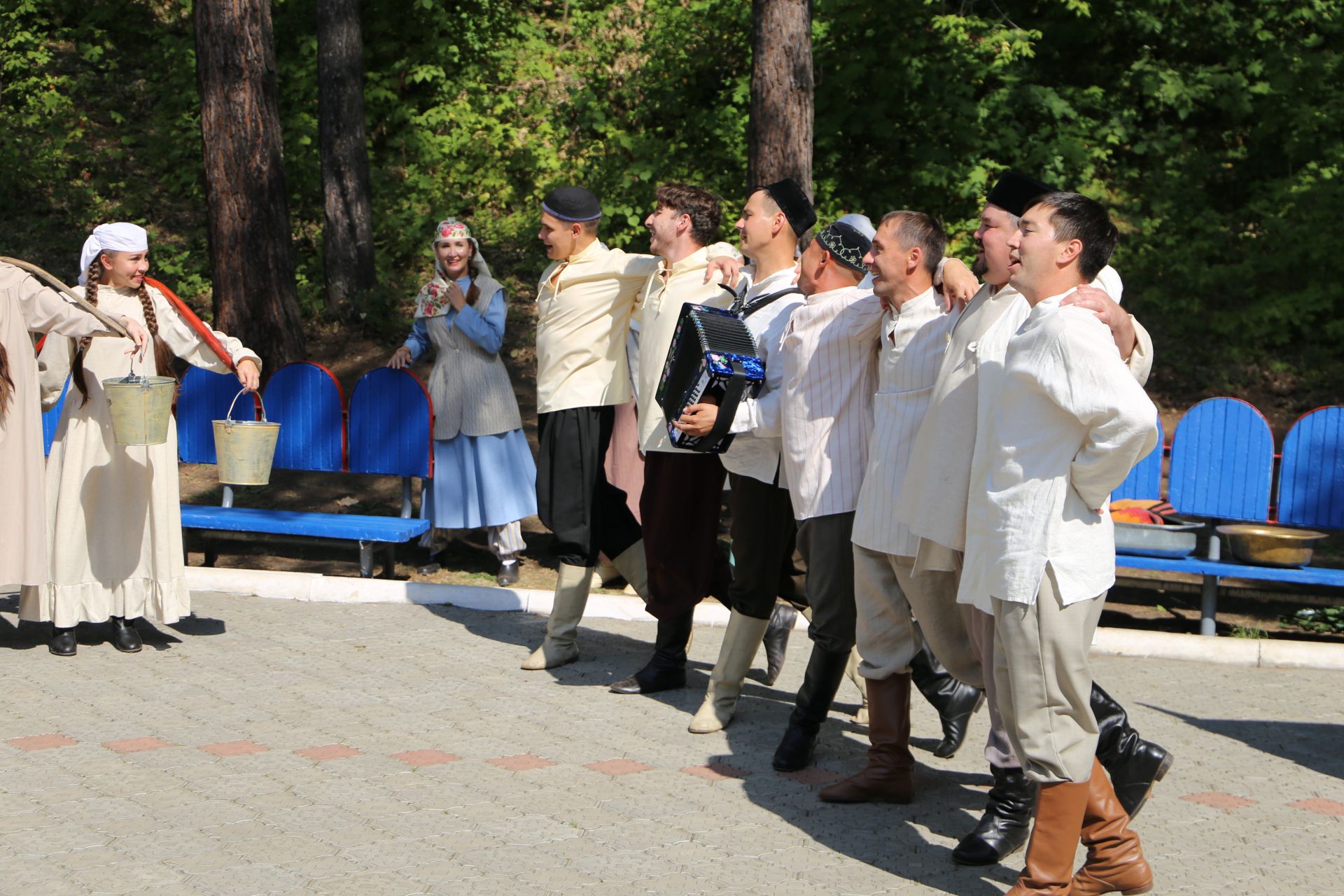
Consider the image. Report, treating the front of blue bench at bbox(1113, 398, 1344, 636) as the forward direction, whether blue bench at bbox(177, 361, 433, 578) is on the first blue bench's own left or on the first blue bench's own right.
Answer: on the first blue bench's own right

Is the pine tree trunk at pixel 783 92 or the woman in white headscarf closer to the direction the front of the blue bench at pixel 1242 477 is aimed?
the woman in white headscarf

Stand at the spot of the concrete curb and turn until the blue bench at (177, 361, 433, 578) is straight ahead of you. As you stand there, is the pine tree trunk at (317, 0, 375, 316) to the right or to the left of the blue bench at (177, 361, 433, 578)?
right

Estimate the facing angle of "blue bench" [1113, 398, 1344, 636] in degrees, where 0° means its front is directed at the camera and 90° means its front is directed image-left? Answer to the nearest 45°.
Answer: approximately 0°

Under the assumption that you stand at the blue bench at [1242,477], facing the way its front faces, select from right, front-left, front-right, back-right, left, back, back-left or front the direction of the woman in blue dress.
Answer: right

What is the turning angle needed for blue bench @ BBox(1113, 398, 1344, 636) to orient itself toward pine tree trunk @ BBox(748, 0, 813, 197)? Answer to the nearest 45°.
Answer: approximately 90° to its right

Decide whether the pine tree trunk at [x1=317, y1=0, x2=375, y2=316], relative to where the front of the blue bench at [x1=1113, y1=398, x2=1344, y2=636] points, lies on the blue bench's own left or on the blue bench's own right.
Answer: on the blue bench's own right

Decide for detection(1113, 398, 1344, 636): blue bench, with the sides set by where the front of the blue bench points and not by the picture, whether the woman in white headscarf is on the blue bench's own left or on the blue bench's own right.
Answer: on the blue bench's own right
